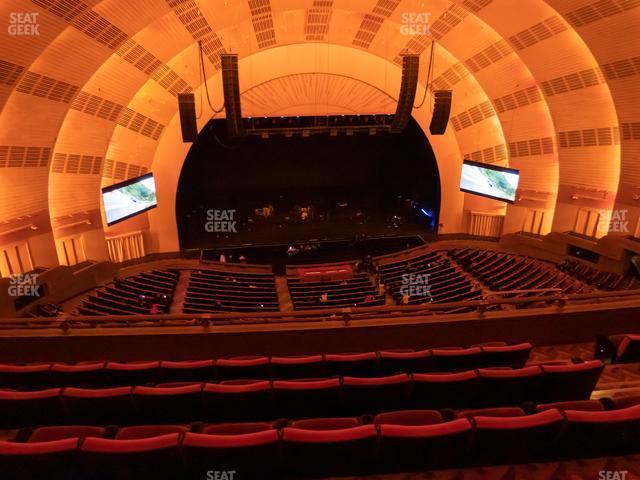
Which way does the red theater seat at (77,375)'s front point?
away from the camera

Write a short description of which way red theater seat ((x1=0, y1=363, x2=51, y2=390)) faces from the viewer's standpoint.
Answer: facing away from the viewer

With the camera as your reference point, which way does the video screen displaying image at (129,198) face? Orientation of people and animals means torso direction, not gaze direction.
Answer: facing the viewer

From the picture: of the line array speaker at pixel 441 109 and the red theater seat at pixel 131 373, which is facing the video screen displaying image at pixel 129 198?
the red theater seat

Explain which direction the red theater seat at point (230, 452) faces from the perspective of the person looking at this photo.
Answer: facing away from the viewer

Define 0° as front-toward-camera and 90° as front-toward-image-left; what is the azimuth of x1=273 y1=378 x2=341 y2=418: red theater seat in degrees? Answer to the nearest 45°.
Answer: approximately 180°

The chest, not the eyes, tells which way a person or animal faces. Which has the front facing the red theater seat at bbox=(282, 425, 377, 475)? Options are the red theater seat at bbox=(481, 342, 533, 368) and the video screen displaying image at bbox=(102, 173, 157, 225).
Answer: the video screen displaying image

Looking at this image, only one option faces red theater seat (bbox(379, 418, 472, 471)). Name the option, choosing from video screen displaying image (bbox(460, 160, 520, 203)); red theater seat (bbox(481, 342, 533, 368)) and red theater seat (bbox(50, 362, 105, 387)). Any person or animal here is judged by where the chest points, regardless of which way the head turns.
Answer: the video screen displaying image

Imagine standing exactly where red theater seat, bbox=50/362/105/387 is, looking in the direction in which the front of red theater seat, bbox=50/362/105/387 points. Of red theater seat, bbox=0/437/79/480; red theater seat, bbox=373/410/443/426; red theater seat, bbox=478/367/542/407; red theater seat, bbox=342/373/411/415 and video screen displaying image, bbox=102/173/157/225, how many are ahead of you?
1

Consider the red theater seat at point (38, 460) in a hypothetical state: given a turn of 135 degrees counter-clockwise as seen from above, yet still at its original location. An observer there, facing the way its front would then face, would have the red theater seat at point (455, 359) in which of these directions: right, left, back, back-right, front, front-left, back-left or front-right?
back-left

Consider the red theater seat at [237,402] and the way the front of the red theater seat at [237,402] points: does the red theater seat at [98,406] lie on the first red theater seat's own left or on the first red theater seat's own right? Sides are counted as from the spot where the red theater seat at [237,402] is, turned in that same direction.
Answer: on the first red theater seat's own left

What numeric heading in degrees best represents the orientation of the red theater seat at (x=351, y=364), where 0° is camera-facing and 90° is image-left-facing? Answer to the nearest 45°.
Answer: approximately 180°

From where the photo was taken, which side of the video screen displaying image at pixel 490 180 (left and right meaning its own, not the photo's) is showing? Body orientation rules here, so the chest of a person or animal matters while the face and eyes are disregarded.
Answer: front

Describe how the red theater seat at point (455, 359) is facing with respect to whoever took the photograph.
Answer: facing away from the viewer

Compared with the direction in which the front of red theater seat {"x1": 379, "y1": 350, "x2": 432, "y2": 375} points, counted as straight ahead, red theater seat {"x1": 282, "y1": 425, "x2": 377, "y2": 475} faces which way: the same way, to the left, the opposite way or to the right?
the same way

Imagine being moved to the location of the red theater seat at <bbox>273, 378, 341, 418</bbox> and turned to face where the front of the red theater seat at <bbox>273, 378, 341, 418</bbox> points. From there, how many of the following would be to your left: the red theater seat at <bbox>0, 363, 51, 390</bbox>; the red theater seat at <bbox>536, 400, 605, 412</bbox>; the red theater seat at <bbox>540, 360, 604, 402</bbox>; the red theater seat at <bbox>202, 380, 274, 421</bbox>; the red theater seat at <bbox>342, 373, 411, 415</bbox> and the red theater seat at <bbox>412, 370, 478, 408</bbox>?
2

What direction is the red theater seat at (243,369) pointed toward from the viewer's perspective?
away from the camera

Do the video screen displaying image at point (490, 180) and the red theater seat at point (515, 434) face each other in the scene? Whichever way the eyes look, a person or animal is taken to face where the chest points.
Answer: yes

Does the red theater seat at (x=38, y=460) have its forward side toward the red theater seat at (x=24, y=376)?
yes
